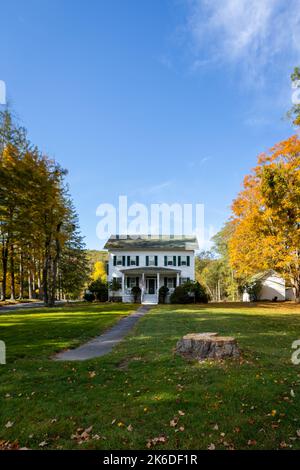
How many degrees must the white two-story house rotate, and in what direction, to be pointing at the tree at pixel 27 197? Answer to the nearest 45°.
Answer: approximately 45° to its right

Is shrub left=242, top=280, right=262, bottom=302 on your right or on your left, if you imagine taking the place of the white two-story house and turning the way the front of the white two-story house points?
on your left

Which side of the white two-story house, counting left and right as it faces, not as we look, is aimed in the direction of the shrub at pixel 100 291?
right

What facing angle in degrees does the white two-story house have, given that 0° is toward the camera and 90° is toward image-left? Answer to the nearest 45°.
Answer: approximately 0°
